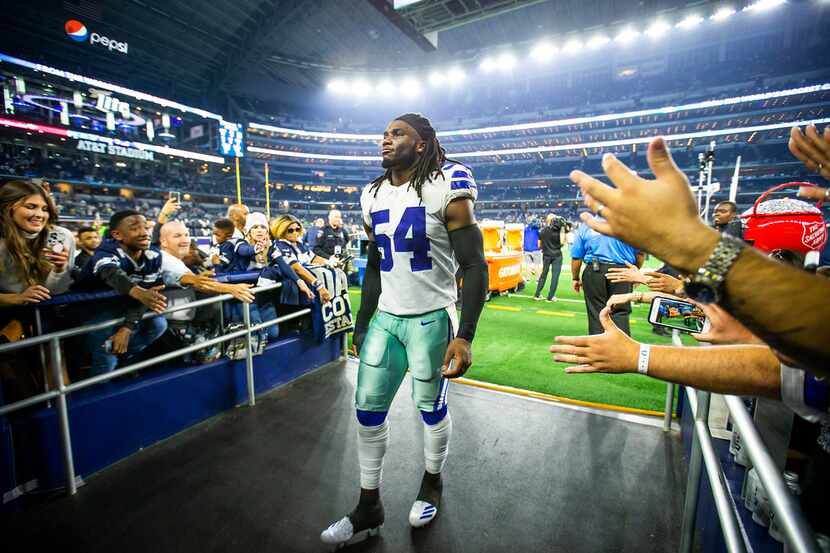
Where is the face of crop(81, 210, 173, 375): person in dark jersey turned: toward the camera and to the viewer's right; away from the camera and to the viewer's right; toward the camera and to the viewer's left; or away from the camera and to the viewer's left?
toward the camera and to the viewer's right

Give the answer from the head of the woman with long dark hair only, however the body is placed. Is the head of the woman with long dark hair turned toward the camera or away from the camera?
toward the camera

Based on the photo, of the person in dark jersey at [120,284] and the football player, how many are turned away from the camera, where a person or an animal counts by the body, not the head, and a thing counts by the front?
0

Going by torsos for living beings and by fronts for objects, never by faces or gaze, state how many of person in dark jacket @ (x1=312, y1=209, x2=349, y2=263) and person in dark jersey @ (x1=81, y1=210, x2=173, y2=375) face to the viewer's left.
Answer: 0

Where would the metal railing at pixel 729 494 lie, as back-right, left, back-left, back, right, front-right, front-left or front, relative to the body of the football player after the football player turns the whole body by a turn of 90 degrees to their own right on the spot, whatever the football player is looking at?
back

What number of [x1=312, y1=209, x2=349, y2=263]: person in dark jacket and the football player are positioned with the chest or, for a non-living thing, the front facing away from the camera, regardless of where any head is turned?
0

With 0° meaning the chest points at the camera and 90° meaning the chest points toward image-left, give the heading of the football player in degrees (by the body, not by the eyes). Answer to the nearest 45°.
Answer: approximately 45°

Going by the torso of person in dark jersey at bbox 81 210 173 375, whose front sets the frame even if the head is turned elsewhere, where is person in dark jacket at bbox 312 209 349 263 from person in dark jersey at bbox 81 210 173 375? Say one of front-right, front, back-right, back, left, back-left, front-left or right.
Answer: left

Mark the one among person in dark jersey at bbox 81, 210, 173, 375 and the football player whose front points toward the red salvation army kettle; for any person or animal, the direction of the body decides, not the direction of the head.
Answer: the person in dark jersey

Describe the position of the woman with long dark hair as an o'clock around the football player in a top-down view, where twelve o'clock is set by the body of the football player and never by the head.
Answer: The woman with long dark hair is roughly at 2 o'clock from the football player.

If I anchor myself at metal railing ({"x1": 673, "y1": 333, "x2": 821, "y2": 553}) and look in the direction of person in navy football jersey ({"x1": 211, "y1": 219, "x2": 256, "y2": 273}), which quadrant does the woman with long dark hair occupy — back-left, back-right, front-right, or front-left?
front-left

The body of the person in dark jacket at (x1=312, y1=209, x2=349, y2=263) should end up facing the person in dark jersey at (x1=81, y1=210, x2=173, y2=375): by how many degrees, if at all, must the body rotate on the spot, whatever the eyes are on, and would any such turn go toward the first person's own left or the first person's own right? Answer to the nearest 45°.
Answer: approximately 45° to the first person's own right

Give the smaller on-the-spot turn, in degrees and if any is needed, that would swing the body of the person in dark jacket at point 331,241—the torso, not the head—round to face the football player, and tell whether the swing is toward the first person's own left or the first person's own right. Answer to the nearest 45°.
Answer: approximately 45° to the first person's own right

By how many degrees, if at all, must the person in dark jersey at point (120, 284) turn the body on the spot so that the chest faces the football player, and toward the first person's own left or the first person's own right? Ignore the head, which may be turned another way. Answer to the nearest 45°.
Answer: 0° — they already face them

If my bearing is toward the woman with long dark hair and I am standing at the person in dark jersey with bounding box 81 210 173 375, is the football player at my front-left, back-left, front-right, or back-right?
back-left

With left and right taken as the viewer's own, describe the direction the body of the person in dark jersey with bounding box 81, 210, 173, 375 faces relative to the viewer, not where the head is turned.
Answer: facing the viewer and to the right of the viewer

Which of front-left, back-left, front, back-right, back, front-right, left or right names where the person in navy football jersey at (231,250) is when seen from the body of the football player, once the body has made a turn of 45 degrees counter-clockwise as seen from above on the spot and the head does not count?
back-right

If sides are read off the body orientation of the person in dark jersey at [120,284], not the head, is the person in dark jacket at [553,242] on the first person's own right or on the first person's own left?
on the first person's own left
